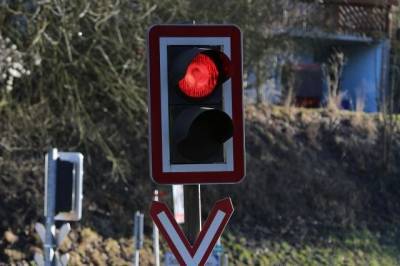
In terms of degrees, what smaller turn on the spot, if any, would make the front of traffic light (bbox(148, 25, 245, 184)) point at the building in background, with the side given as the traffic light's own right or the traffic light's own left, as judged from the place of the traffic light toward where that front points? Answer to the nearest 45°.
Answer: approximately 135° to the traffic light's own left

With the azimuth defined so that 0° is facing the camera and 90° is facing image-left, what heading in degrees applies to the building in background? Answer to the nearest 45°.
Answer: approximately 0°

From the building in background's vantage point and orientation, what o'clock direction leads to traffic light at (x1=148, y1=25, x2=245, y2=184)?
The traffic light is roughly at 12 o'clock from the building in background.

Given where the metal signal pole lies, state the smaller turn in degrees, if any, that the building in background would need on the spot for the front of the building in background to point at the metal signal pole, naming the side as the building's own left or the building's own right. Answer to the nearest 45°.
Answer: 0° — it already faces it

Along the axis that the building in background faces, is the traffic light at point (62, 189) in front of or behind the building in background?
in front

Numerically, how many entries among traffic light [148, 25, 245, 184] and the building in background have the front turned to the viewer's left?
0

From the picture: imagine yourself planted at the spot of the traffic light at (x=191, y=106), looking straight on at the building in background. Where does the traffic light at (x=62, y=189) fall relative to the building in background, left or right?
left

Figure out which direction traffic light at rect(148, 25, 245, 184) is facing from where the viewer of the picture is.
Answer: facing the viewer and to the right of the viewer
